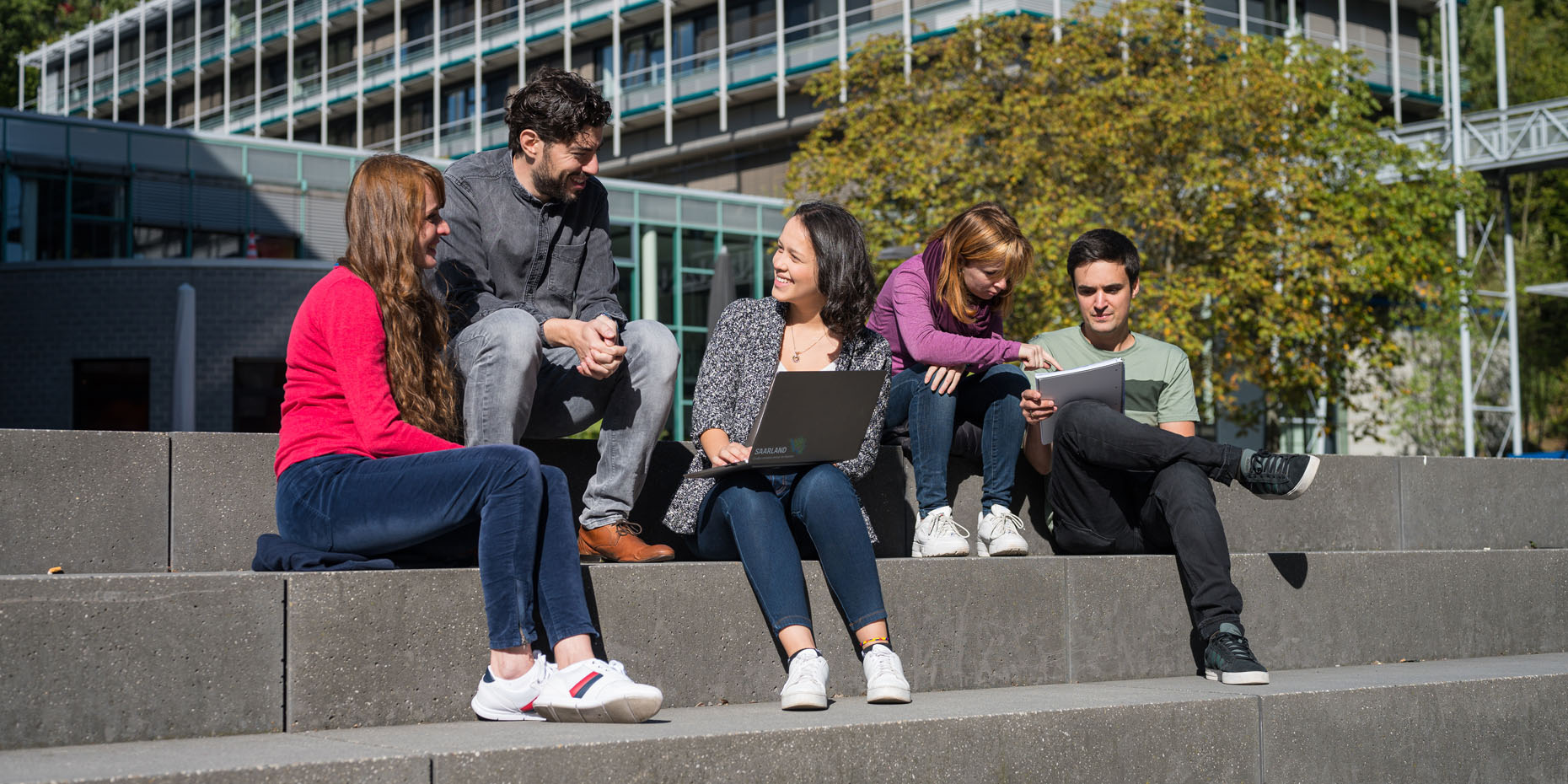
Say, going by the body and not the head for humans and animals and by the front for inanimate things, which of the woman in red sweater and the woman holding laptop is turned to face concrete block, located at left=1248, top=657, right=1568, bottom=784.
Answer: the woman in red sweater

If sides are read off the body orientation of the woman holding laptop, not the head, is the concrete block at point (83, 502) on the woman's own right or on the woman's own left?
on the woman's own right

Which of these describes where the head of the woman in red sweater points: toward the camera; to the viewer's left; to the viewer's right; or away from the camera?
to the viewer's right

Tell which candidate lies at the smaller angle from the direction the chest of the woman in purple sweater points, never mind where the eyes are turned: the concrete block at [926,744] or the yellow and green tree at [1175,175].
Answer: the concrete block

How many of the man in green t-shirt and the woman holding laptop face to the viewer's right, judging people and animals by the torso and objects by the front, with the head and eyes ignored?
0

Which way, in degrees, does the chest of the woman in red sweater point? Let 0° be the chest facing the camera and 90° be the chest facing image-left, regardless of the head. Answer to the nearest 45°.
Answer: approximately 270°

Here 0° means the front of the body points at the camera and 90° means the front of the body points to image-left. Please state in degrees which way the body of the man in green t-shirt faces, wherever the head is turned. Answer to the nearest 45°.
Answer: approximately 0°

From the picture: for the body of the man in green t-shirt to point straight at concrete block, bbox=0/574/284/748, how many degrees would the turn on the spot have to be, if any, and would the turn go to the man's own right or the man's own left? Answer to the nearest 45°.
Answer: approximately 45° to the man's own right

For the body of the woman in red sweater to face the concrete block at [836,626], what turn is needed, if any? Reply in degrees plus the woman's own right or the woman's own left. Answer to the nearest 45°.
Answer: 0° — they already face it
